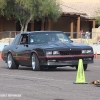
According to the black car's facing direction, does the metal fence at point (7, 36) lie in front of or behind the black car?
behind

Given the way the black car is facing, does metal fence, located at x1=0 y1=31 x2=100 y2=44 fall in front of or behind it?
behind
